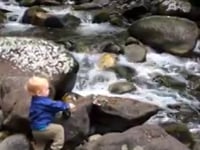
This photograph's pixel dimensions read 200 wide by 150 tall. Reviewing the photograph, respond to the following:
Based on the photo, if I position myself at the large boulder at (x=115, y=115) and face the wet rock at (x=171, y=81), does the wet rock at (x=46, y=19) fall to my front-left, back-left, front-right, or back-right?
front-left

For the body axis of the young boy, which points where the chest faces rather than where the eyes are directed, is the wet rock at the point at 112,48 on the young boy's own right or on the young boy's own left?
on the young boy's own left

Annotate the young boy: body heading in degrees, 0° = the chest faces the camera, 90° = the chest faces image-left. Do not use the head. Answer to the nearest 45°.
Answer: approximately 270°

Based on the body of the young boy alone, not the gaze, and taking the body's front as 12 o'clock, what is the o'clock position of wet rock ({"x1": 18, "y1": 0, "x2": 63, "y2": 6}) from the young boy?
The wet rock is roughly at 9 o'clock from the young boy.

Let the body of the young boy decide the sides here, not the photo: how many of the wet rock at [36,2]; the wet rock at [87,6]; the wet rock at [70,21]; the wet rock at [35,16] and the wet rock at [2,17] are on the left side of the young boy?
5

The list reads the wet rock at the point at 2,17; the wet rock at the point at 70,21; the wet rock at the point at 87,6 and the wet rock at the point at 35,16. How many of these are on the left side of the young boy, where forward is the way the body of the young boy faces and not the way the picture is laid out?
4

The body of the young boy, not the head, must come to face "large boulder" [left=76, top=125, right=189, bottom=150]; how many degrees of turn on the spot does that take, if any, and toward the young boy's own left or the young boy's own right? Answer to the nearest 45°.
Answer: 0° — they already face it

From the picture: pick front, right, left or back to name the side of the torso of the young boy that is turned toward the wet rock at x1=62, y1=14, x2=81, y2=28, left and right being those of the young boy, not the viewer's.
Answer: left

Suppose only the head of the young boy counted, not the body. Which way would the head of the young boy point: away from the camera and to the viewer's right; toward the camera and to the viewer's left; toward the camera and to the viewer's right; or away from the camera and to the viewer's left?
away from the camera and to the viewer's right

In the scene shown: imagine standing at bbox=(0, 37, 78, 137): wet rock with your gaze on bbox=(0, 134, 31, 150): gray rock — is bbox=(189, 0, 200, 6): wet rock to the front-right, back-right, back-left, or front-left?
back-left

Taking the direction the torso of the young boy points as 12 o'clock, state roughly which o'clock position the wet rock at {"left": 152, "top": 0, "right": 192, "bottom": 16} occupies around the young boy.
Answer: The wet rock is roughly at 10 o'clock from the young boy.
